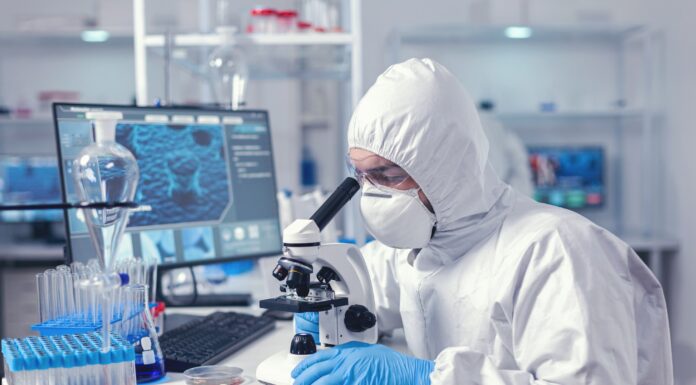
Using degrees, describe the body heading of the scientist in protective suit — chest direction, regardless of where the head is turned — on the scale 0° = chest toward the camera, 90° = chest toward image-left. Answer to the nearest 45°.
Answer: approximately 45°

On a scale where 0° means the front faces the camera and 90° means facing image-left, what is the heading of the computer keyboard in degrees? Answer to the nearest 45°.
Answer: approximately 315°

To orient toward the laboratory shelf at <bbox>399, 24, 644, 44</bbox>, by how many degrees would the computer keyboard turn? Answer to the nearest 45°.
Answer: approximately 90° to its left

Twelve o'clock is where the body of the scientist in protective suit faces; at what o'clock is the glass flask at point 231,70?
The glass flask is roughly at 3 o'clock from the scientist in protective suit.

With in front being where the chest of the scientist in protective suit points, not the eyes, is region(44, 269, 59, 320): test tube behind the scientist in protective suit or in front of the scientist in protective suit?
in front

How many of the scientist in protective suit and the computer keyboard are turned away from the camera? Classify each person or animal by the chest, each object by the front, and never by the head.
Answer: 0

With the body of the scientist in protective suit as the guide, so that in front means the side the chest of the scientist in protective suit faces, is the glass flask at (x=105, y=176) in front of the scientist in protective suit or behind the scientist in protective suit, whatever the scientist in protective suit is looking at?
in front

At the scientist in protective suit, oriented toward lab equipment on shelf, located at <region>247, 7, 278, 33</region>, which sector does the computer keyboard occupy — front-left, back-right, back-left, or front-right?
front-left

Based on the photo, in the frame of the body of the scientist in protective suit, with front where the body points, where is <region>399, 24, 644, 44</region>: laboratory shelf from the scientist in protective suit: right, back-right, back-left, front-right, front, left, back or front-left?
back-right

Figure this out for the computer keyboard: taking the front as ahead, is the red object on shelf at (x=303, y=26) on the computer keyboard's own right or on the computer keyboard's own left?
on the computer keyboard's own left

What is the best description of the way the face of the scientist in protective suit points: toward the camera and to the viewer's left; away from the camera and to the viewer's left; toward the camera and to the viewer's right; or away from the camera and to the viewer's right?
toward the camera and to the viewer's left

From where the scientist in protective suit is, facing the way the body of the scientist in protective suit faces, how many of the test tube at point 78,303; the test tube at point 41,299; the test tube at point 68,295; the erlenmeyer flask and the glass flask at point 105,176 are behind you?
0

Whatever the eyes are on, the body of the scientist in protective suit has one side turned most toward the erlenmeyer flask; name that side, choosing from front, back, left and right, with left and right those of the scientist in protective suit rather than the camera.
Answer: front

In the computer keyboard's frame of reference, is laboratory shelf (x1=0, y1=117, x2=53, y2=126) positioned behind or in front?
behind

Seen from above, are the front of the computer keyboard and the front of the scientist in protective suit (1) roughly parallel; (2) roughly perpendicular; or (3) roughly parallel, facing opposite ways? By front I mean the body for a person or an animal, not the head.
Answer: roughly perpendicular

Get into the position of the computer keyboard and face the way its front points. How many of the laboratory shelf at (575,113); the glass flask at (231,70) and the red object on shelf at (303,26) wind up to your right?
0
